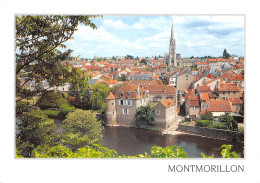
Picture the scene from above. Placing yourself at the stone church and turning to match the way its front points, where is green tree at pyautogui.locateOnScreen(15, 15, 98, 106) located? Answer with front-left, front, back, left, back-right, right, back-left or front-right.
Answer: front-right

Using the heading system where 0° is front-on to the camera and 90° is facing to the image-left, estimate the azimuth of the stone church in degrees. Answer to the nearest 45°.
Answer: approximately 0°

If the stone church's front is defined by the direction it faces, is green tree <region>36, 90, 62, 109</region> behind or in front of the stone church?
in front
